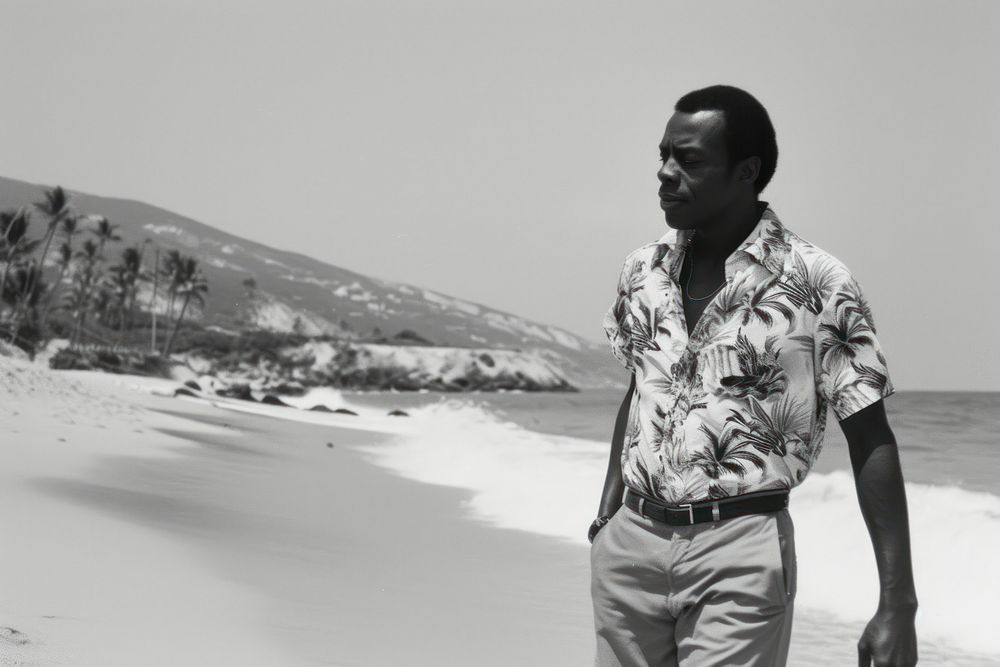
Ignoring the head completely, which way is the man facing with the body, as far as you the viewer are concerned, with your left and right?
facing the viewer and to the left of the viewer
